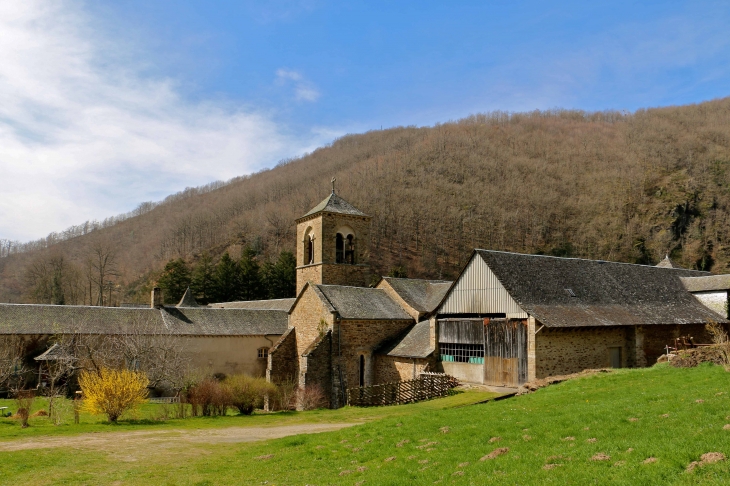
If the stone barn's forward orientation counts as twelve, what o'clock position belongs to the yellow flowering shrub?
The yellow flowering shrub is roughly at 12 o'clock from the stone barn.

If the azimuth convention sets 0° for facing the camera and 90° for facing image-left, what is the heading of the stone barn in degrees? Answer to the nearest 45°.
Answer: approximately 45°

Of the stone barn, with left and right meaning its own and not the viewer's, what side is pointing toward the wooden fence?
front

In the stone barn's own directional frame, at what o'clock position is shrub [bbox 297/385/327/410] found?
The shrub is roughly at 1 o'clock from the stone barn.

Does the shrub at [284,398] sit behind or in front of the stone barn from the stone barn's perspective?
in front

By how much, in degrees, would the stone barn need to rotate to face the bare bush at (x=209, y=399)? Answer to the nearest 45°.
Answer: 0° — it already faces it

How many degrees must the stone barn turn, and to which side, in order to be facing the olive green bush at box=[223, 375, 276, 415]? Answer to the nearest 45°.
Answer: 0° — it already faces it
